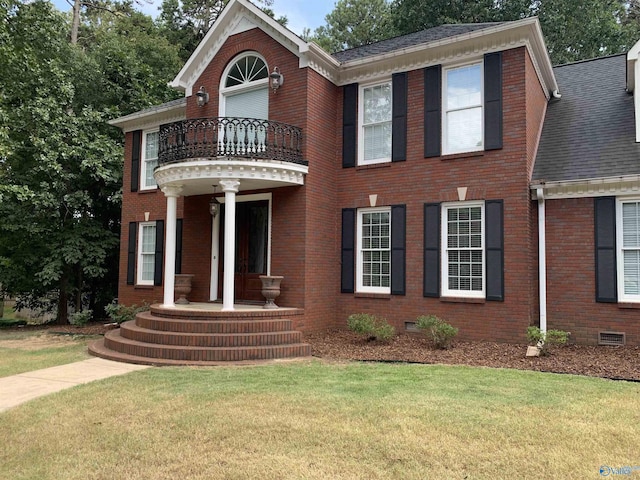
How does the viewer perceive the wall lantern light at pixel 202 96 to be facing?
facing the viewer and to the left of the viewer

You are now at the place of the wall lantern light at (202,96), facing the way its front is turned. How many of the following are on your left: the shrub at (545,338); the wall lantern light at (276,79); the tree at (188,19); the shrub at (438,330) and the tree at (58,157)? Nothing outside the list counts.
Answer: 3

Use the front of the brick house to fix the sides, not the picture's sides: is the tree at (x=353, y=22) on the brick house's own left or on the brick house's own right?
on the brick house's own right

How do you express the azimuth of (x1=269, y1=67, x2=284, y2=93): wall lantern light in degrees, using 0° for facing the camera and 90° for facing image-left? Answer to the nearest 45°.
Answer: approximately 45°

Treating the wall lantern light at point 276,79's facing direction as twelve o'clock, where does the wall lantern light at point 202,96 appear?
the wall lantern light at point 202,96 is roughly at 3 o'clock from the wall lantern light at point 276,79.

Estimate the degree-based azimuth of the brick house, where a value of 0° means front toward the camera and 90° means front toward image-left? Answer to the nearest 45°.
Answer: approximately 45°

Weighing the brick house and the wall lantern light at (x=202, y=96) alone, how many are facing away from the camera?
0

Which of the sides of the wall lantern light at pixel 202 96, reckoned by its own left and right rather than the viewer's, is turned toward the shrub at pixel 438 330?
left

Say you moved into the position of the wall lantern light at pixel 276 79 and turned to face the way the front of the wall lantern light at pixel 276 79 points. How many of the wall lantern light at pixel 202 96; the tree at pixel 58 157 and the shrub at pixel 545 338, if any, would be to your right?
2

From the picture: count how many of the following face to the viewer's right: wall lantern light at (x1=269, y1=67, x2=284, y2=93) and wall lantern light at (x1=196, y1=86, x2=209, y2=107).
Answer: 0

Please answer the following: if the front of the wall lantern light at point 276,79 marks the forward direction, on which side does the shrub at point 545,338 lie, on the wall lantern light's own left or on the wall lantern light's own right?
on the wall lantern light's own left
